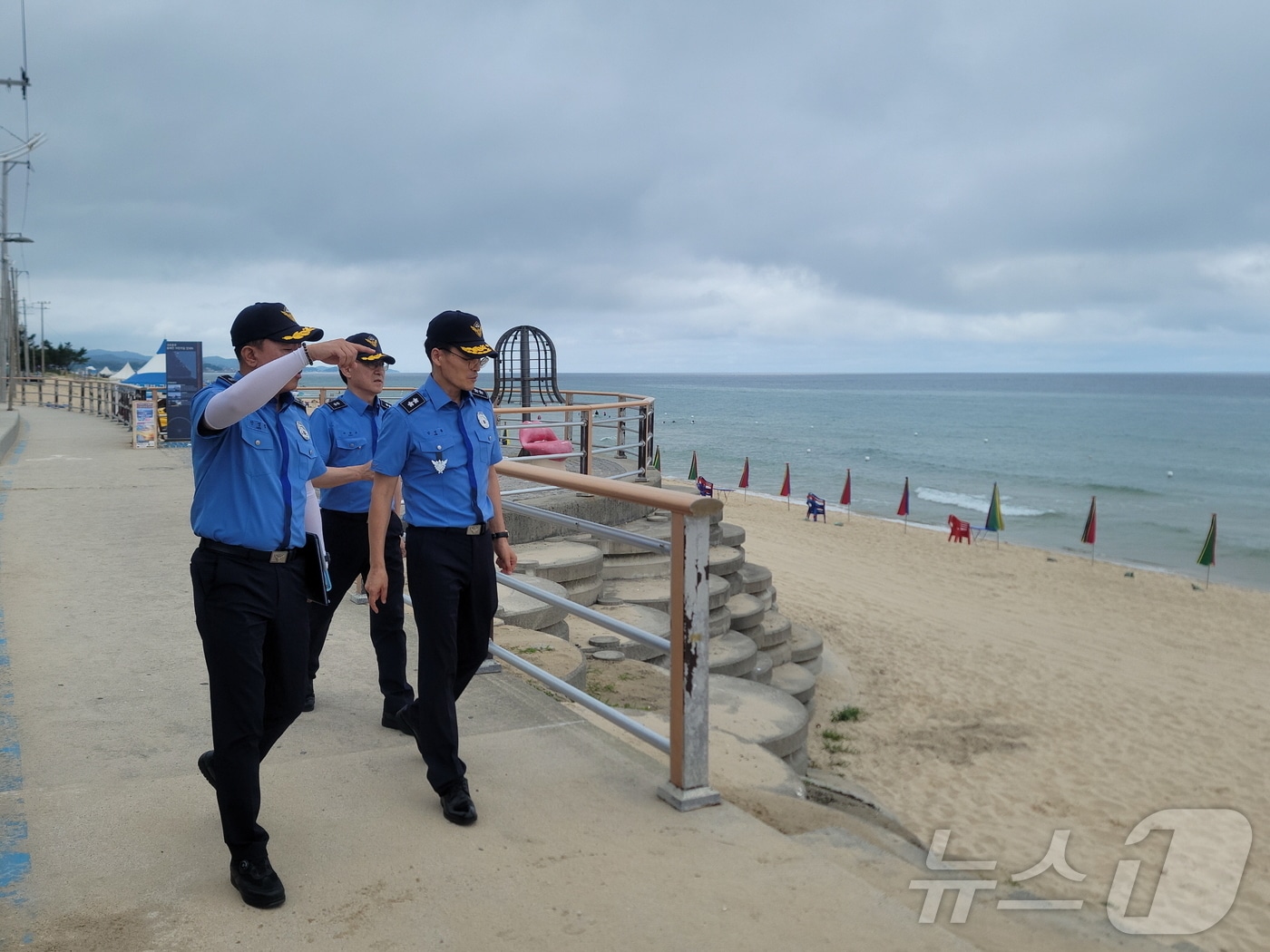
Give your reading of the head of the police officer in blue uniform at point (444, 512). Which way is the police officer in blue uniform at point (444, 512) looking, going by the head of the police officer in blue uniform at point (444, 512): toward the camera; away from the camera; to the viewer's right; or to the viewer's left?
to the viewer's right

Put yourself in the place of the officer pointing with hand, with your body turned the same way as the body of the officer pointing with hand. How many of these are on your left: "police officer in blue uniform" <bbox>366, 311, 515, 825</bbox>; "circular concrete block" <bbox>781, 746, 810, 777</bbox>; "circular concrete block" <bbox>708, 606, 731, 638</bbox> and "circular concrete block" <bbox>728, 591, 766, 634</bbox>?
4

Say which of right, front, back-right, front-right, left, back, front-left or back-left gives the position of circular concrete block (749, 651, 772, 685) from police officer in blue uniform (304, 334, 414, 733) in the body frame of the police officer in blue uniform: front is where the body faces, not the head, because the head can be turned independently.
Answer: left

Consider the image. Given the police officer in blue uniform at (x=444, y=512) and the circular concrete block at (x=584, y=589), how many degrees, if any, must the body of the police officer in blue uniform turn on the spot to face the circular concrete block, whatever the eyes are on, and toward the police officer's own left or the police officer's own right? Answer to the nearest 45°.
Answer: approximately 135° to the police officer's own left

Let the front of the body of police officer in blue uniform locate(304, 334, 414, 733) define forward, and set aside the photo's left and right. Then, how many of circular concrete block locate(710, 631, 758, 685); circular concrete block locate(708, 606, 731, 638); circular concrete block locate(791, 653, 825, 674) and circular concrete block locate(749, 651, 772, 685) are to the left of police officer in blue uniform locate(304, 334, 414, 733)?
4

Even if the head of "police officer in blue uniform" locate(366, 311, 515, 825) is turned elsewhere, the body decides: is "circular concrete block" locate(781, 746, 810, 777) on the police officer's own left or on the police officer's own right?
on the police officer's own left

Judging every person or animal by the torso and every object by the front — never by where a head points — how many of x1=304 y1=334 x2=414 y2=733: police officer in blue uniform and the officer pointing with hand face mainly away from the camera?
0

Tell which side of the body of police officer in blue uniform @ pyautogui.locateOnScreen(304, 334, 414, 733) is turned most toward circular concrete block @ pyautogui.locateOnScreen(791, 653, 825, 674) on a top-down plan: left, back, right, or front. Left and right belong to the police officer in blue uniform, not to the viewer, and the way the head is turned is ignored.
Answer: left

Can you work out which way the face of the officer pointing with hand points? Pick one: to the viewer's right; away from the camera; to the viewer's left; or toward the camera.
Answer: to the viewer's right

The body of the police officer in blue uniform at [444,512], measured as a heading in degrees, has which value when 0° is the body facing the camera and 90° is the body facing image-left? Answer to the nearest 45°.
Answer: approximately 315°

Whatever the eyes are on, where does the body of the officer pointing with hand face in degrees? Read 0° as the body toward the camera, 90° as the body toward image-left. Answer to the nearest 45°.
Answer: approximately 315°

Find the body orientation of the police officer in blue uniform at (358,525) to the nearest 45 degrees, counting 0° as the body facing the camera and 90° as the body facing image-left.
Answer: approximately 315°

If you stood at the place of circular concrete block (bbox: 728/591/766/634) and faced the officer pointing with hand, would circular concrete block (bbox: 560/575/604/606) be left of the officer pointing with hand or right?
right

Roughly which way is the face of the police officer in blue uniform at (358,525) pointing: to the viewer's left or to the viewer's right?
to the viewer's right

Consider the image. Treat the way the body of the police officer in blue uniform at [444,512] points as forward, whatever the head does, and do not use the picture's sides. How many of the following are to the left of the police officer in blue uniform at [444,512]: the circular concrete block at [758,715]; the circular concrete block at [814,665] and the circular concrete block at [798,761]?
3
